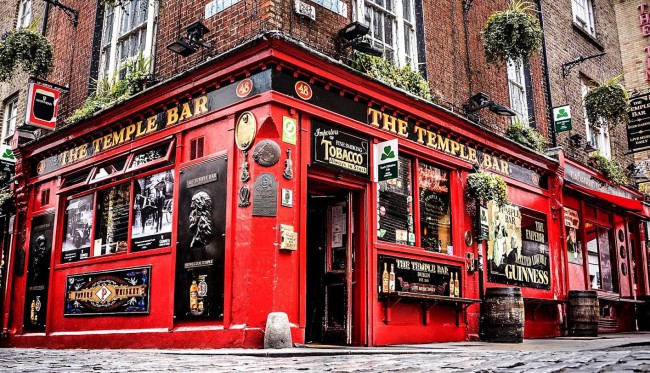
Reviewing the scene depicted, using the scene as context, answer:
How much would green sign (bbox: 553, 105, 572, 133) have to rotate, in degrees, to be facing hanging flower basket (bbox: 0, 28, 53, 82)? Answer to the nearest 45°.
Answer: approximately 45° to its right

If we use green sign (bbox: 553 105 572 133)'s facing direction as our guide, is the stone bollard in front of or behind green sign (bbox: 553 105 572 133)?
in front

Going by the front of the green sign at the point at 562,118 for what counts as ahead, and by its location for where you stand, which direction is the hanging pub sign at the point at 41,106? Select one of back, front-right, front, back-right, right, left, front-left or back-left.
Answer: front-right

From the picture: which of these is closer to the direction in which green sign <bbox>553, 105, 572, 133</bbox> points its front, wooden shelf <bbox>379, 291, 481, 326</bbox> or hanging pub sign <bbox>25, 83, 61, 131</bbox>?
the wooden shelf

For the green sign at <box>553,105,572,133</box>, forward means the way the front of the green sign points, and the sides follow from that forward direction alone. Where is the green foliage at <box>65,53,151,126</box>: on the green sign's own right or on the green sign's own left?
on the green sign's own right

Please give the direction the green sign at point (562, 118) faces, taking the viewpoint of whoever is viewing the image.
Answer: facing the viewer

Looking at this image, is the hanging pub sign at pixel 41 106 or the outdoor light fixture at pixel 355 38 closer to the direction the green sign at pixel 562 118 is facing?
the outdoor light fixture
